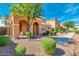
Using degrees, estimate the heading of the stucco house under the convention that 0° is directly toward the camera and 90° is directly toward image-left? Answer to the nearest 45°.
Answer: approximately 315°
